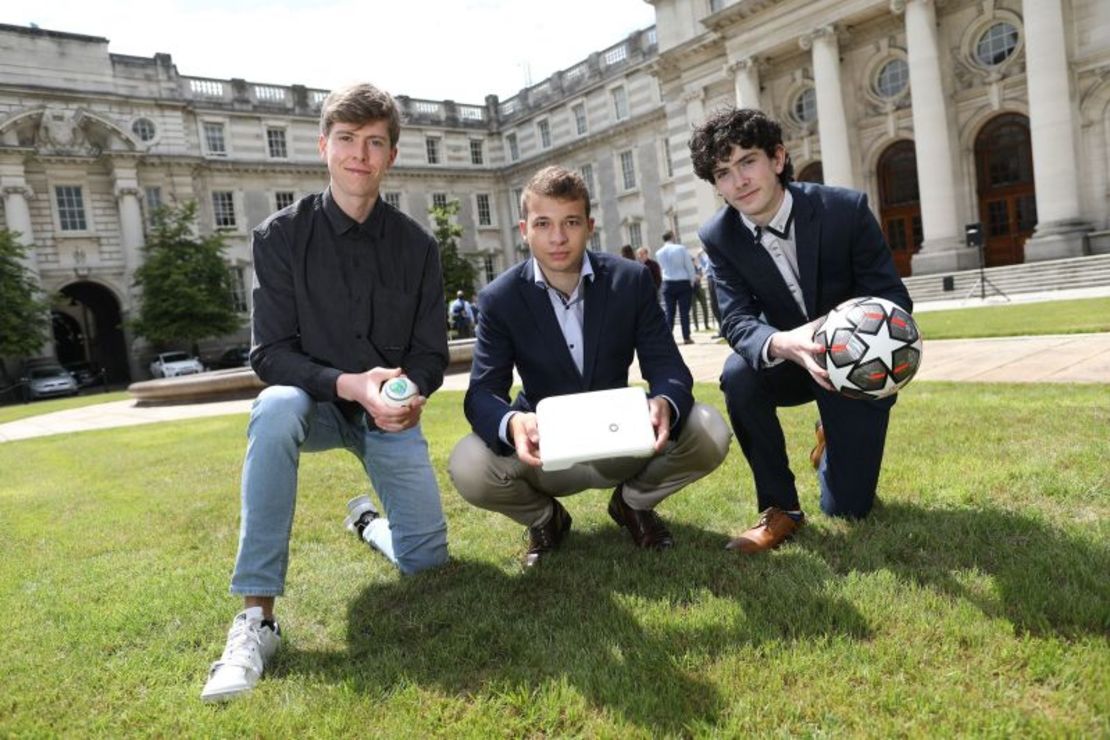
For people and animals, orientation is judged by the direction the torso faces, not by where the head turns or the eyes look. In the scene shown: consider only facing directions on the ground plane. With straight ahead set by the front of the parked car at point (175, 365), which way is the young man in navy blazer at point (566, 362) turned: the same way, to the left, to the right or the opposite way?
to the right

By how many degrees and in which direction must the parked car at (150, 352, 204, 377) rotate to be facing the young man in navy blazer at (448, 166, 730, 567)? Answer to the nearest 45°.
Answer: approximately 45° to its right

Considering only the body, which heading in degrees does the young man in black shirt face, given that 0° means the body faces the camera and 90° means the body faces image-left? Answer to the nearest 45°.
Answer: approximately 0°

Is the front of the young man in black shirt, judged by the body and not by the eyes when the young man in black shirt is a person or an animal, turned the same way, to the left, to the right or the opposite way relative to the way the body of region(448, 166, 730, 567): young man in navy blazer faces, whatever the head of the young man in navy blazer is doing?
the same way

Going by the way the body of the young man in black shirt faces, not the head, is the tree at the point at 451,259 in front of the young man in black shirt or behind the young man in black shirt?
behind

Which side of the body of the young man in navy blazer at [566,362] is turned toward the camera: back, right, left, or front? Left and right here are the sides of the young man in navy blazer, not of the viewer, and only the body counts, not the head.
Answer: front

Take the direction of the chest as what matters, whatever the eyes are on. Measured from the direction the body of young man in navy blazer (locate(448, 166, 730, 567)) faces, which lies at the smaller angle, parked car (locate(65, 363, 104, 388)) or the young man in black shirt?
the young man in black shirt

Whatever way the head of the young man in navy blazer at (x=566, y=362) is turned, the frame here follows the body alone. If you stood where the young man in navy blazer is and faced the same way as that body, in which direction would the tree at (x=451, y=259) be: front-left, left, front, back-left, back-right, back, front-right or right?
back

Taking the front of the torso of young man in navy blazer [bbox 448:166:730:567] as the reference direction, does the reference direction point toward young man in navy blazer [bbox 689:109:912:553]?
no

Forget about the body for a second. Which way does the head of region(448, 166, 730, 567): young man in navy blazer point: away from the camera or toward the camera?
toward the camera

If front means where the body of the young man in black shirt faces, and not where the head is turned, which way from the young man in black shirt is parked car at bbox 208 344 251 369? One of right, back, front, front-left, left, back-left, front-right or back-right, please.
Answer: back

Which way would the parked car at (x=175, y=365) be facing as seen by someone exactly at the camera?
facing the viewer and to the right of the viewer

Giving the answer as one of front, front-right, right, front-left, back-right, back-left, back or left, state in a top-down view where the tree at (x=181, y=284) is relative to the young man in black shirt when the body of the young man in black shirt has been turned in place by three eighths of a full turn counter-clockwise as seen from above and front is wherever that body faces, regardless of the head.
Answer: front-left

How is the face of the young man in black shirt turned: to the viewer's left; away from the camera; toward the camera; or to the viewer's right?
toward the camera

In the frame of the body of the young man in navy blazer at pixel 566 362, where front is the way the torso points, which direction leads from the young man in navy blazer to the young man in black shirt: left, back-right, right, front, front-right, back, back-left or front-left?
right

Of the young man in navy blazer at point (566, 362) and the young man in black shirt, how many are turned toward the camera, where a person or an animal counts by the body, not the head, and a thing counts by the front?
2
